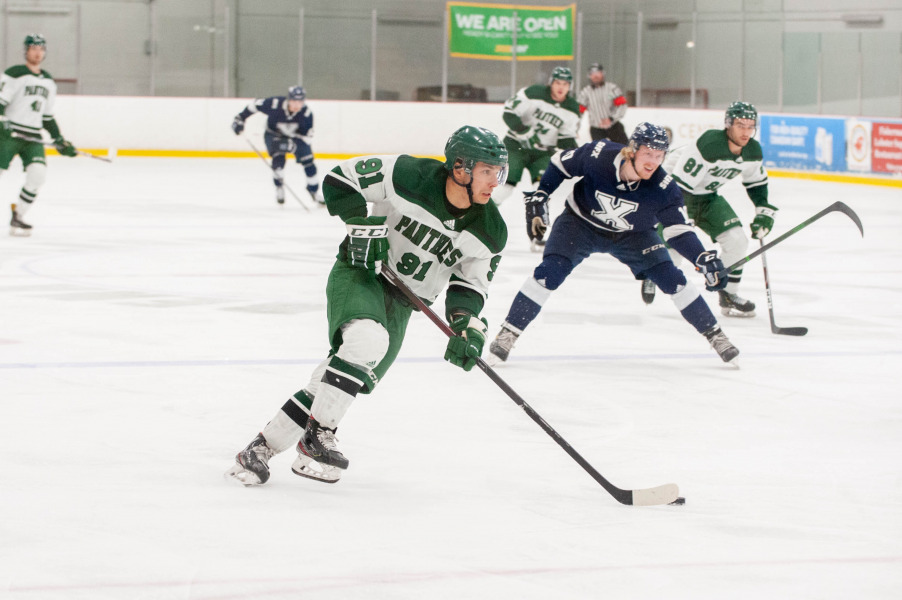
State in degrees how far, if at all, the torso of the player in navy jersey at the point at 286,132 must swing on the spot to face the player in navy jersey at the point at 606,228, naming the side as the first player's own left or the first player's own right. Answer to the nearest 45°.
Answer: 0° — they already face them

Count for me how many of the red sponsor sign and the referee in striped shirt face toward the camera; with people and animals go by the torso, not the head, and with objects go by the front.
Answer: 2

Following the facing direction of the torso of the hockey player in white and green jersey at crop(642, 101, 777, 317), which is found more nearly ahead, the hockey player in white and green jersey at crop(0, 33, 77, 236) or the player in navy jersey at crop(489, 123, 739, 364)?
the player in navy jersey

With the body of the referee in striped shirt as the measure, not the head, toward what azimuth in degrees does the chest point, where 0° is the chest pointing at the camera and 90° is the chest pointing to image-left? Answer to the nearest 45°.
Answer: approximately 0°

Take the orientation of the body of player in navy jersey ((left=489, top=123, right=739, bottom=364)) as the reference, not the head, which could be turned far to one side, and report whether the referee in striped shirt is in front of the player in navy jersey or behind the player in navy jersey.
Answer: behind
